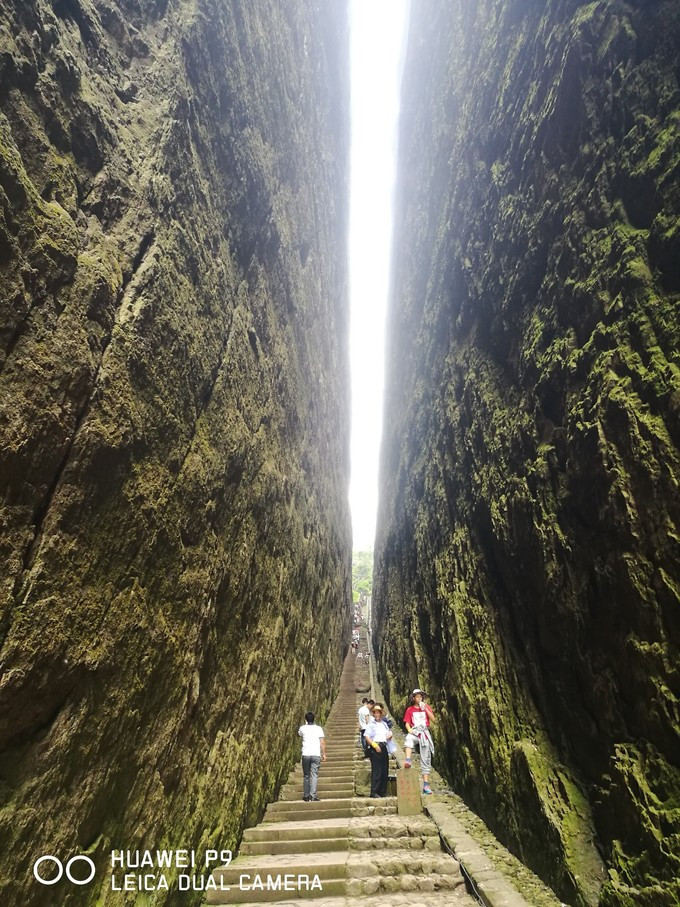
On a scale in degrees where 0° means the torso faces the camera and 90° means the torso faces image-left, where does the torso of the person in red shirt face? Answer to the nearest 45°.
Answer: approximately 0°

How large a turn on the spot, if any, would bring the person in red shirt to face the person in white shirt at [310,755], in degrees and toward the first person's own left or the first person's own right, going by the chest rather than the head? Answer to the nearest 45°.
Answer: approximately 90° to the first person's own right

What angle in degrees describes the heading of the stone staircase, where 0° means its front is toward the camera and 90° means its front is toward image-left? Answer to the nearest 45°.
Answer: approximately 0°

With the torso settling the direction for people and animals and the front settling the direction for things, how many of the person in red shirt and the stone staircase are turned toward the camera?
2
